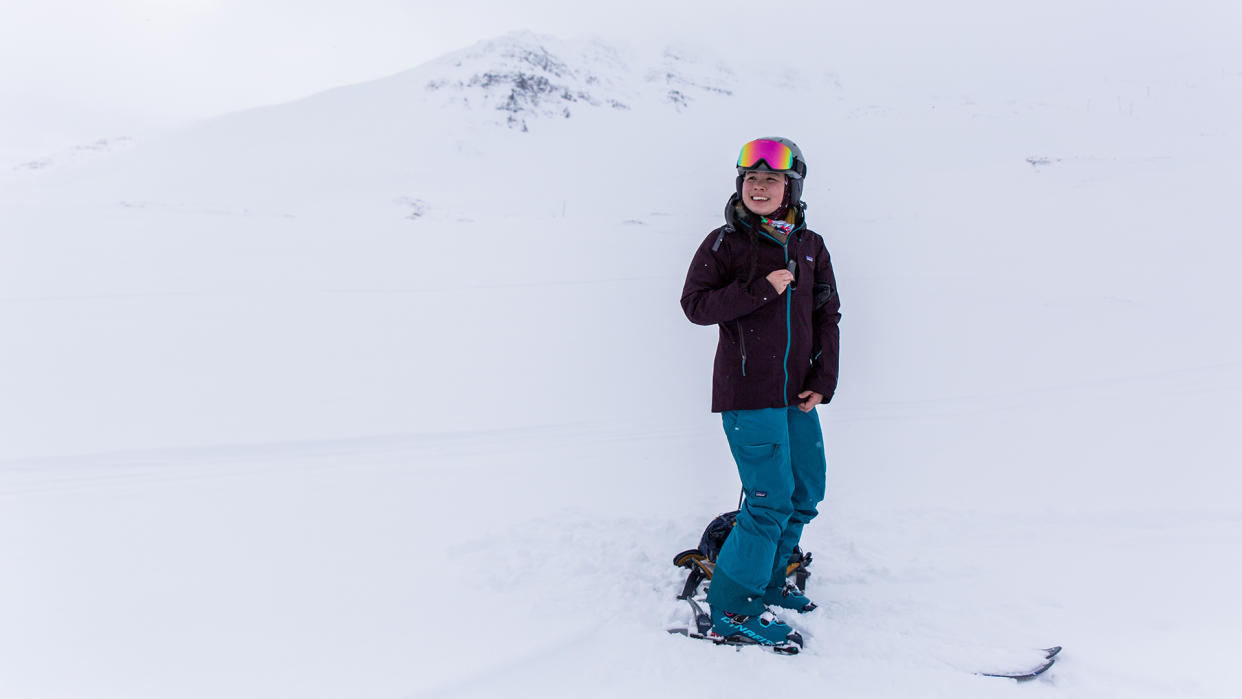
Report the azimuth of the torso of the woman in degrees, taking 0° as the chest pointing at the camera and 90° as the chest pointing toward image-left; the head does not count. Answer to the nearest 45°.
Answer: approximately 315°

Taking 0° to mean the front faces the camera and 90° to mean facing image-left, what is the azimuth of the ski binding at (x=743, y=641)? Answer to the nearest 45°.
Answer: approximately 270°
